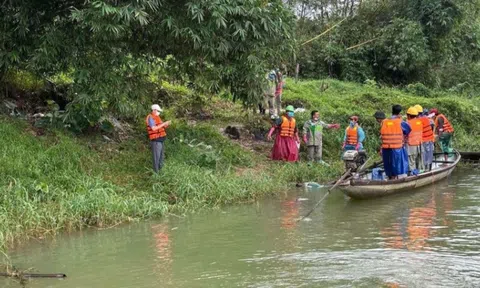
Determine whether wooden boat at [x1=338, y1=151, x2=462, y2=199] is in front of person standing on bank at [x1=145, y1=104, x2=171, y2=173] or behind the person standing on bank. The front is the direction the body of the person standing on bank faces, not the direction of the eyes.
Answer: in front

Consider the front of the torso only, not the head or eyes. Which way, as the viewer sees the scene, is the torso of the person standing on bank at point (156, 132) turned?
to the viewer's right

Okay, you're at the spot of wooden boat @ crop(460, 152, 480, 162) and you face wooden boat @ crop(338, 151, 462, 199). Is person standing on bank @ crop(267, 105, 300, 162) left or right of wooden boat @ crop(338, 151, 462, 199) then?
right

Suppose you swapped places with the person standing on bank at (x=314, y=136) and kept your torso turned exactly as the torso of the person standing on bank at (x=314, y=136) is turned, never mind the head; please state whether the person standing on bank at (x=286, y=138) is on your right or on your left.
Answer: on your right

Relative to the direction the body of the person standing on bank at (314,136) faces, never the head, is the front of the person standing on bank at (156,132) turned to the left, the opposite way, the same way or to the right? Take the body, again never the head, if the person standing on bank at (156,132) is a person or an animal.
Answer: to the left

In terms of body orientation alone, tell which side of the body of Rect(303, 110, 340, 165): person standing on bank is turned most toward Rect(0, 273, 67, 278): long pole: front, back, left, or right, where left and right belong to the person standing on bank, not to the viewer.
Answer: front

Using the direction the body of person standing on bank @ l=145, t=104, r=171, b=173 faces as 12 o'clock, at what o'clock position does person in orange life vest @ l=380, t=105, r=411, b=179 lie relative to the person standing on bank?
The person in orange life vest is roughly at 12 o'clock from the person standing on bank.

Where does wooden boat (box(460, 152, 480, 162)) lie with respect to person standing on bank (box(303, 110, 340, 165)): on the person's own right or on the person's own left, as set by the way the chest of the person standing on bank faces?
on the person's own left

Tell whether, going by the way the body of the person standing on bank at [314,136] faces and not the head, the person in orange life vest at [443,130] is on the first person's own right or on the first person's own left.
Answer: on the first person's own left

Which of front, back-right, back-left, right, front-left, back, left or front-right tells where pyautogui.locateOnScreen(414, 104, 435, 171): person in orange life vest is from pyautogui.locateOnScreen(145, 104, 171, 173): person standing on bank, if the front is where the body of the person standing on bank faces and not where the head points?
front

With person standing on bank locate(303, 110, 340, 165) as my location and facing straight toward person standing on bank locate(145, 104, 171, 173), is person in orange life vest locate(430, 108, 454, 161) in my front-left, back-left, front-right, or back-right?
back-left

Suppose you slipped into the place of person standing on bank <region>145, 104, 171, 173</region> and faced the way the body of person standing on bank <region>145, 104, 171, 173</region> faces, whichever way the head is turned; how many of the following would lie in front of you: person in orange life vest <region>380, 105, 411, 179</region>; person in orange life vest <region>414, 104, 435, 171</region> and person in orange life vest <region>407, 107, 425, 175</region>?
3

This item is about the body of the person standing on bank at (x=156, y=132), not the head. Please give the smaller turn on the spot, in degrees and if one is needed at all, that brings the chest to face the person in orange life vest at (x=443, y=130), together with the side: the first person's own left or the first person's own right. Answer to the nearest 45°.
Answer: approximately 45° to the first person's own left

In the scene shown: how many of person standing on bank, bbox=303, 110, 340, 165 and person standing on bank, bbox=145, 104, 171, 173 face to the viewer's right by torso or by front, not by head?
1

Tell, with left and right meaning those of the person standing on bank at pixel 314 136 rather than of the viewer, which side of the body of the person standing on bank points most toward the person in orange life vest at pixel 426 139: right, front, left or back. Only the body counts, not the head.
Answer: left
